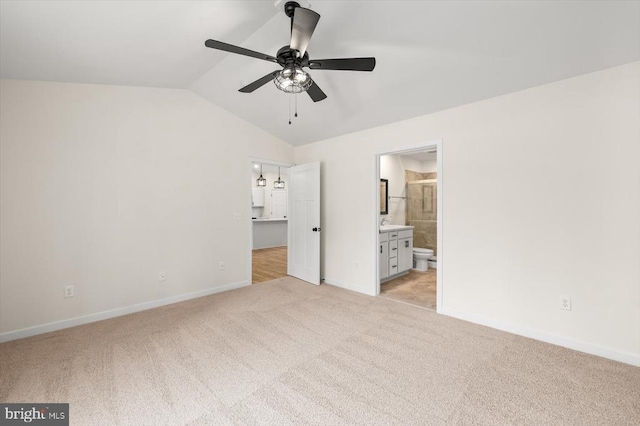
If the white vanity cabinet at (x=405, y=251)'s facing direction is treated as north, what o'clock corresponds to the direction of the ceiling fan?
The ceiling fan is roughly at 2 o'clock from the white vanity cabinet.

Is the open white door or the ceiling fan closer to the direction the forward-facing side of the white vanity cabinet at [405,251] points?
the ceiling fan

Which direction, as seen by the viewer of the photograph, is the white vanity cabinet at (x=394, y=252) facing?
facing the viewer and to the right of the viewer

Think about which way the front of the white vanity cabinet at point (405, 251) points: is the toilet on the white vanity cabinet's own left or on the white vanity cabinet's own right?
on the white vanity cabinet's own left

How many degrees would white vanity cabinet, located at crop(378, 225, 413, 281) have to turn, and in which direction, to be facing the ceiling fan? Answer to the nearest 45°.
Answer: approximately 45° to its right

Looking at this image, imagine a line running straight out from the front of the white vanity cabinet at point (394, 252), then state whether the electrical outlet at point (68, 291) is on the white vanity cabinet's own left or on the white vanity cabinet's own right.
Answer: on the white vanity cabinet's own right

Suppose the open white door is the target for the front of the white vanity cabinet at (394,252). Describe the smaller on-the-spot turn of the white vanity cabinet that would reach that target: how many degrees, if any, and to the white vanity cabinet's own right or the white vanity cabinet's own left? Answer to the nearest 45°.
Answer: approximately 135° to the white vanity cabinet's own right

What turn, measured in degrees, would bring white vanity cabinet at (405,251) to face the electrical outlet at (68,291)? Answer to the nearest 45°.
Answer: approximately 90° to its right

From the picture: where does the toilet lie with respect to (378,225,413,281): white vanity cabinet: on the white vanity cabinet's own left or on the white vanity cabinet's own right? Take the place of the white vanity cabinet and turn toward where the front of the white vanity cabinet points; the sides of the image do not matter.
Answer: on the white vanity cabinet's own left
